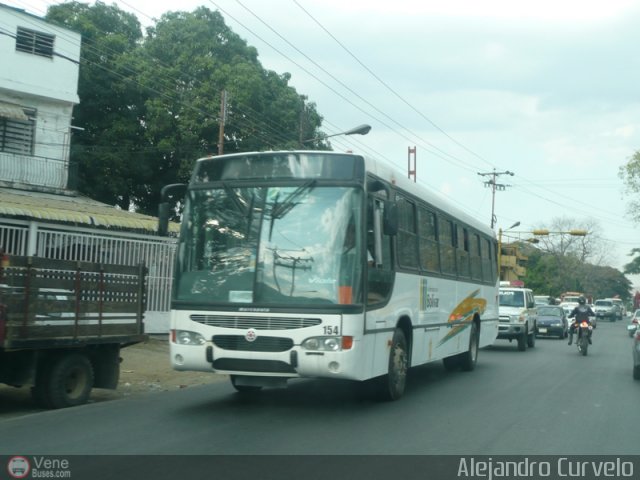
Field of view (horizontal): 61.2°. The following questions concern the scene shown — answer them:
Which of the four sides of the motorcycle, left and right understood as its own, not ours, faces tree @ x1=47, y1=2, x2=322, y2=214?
left

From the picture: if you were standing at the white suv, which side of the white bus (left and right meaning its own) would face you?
back

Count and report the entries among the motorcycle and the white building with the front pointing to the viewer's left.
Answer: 0

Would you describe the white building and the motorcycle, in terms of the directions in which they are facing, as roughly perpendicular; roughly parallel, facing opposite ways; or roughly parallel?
roughly perpendicular

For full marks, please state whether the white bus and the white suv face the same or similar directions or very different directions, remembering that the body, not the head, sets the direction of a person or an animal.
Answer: same or similar directions

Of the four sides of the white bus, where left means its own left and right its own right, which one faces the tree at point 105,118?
right

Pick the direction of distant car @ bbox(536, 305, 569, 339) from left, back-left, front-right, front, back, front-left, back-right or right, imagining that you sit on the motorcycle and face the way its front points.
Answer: front

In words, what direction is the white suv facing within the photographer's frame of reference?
facing the viewer and to the left of the viewer

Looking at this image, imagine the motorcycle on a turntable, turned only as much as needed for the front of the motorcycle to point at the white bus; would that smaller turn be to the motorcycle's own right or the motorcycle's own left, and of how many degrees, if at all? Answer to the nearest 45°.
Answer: approximately 135° to the motorcycle's own left

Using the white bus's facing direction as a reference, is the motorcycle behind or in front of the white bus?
behind

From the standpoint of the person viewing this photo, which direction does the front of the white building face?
facing the viewer and to the right of the viewer

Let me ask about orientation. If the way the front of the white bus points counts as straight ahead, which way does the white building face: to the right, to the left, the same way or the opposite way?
to the left

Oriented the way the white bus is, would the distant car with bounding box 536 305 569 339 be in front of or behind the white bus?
behind

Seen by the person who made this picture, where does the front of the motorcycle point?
facing away from the viewer
